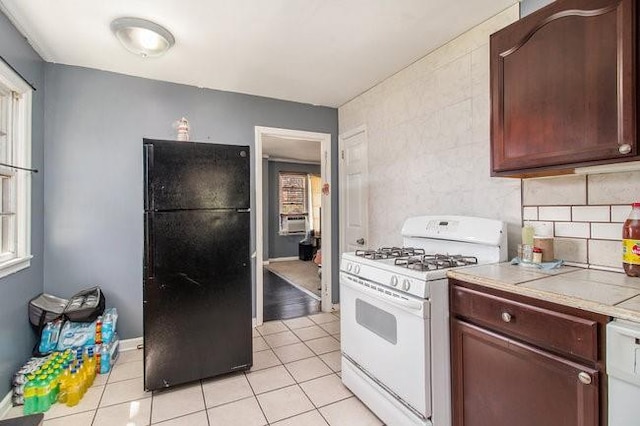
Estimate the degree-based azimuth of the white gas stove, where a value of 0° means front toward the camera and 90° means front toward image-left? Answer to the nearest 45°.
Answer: approximately 45°

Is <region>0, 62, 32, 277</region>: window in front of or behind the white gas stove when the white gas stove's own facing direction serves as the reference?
in front

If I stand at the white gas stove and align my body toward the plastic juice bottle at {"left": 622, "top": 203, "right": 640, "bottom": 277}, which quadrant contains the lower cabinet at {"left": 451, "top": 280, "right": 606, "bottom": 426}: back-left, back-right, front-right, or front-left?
front-right

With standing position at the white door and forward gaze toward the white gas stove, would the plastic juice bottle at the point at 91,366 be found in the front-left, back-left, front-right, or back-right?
front-right

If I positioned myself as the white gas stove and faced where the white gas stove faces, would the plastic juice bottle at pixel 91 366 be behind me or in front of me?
in front

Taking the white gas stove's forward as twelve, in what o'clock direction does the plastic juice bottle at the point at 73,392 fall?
The plastic juice bottle is roughly at 1 o'clock from the white gas stove.

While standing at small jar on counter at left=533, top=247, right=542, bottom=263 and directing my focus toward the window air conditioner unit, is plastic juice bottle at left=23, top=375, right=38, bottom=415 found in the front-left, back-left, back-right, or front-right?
front-left

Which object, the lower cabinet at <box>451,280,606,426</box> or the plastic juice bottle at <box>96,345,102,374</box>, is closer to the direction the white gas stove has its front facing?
the plastic juice bottle

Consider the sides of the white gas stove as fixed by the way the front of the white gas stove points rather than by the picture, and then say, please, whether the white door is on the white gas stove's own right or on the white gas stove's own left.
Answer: on the white gas stove's own right

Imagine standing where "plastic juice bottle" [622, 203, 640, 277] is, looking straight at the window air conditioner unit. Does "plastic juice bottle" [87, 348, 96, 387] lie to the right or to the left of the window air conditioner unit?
left

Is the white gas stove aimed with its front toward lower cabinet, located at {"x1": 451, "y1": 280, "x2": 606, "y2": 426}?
no

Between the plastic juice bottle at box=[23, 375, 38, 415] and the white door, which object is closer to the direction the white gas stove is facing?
the plastic juice bottle

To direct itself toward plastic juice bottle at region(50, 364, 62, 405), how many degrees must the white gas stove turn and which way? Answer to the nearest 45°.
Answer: approximately 45° to its right

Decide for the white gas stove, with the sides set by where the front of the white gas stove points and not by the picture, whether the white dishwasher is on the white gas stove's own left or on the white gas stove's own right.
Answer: on the white gas stove's own left

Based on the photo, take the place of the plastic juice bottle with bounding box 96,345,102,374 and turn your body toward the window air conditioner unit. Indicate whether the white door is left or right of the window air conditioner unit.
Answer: right

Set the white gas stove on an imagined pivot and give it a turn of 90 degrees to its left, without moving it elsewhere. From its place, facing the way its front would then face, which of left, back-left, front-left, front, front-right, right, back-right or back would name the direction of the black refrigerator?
back-right
